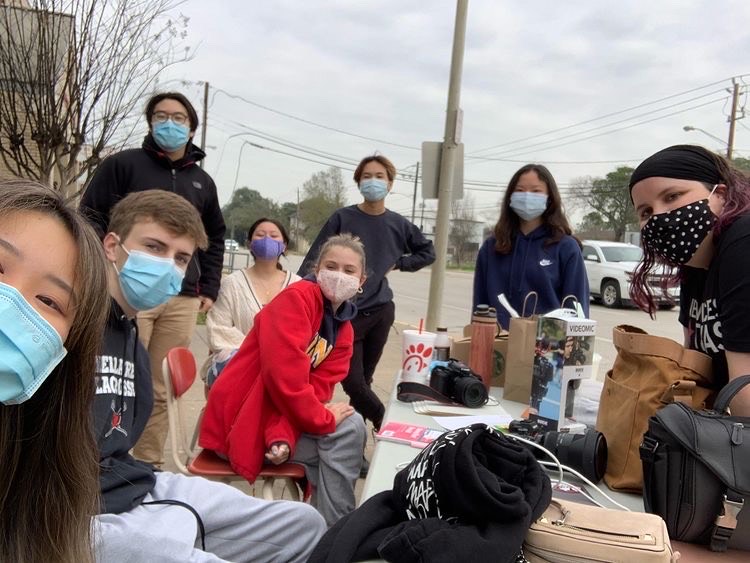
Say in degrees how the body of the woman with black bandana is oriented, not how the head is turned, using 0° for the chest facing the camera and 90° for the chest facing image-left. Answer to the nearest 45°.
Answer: approximately 45°

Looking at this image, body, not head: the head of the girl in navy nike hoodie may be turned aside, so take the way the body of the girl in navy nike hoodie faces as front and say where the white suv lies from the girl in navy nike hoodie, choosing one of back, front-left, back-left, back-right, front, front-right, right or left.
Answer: back

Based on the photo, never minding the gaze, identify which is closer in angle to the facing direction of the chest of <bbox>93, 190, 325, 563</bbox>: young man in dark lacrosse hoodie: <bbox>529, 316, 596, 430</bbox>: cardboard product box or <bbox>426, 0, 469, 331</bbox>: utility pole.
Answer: the cardboard product box

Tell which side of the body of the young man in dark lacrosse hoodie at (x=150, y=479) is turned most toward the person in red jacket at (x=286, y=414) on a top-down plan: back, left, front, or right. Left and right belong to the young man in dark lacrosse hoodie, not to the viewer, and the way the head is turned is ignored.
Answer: left

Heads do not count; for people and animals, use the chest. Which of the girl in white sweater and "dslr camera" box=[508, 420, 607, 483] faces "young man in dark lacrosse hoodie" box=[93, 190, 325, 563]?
the girl in white sweater

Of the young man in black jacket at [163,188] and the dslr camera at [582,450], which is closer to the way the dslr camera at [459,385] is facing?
the dslr camera

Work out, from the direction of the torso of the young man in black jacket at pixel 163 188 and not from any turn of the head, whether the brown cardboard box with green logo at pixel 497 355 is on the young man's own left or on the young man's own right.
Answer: on the young man's own left

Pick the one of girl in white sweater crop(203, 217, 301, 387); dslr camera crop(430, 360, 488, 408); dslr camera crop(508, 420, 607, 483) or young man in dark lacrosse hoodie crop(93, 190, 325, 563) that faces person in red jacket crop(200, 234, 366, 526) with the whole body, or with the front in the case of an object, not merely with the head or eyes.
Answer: the girl in white sweater

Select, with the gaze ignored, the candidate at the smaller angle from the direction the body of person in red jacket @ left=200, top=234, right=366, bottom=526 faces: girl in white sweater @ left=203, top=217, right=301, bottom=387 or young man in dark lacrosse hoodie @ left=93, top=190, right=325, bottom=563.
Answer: the young man in dark lacrosse hoodie

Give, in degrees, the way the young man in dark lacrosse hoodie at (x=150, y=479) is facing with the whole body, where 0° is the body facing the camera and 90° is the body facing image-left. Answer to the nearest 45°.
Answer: approximately 315°
